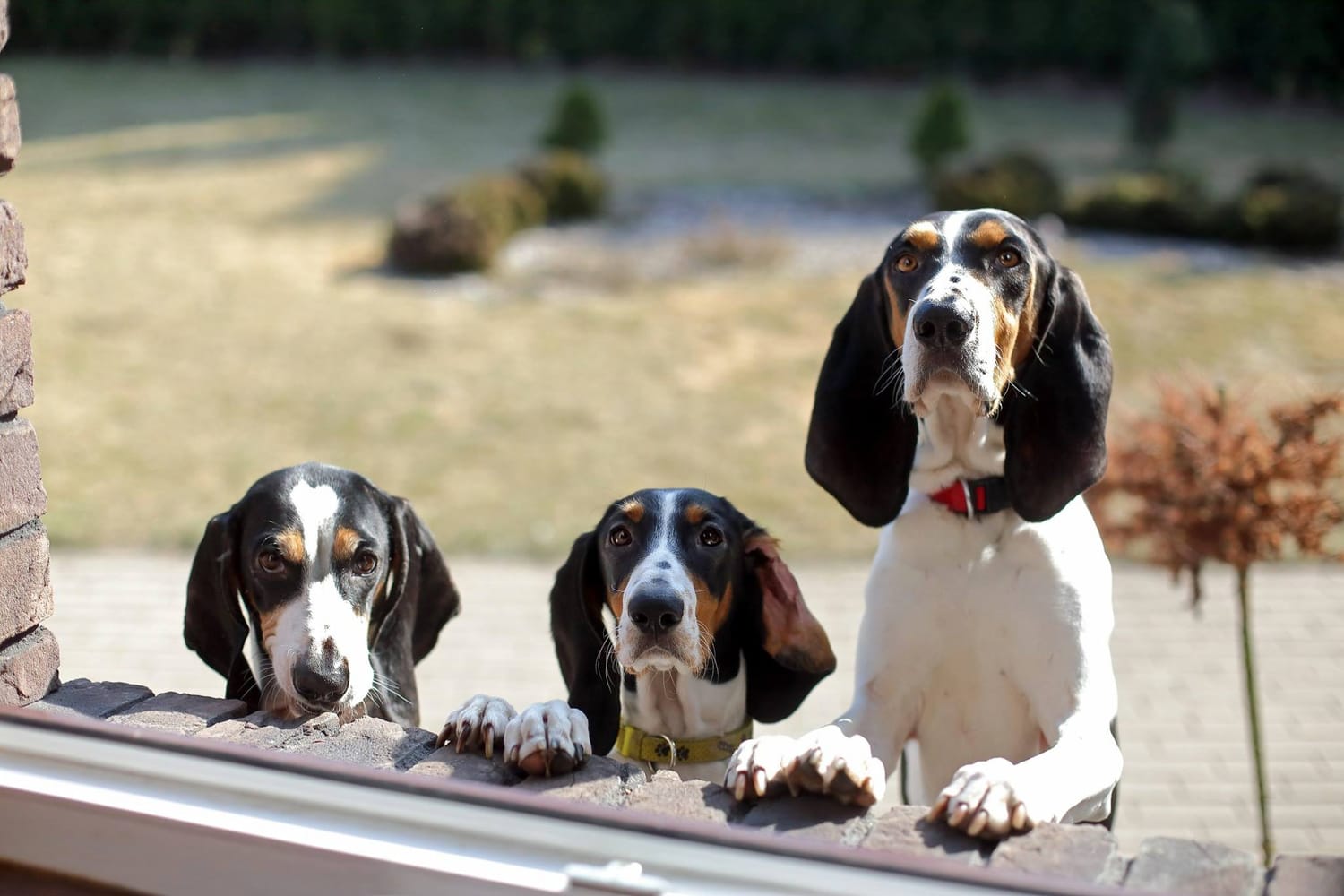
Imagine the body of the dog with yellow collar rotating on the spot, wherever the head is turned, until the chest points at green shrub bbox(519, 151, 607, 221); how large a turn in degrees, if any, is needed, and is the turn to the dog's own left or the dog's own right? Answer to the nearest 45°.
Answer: approximately 180°

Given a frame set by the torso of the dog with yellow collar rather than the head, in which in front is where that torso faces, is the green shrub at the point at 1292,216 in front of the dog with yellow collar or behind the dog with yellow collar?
behind

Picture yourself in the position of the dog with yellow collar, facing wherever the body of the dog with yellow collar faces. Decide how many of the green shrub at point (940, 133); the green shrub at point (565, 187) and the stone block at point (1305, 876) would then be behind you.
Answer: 2

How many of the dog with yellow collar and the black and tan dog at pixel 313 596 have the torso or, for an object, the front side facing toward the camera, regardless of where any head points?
2

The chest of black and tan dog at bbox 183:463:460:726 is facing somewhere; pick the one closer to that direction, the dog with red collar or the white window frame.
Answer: the white window frame

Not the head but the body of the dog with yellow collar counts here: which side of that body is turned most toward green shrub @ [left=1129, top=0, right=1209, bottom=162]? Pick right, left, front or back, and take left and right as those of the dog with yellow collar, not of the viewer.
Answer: back

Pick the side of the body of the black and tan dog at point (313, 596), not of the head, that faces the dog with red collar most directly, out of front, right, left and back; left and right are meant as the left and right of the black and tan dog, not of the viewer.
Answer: left

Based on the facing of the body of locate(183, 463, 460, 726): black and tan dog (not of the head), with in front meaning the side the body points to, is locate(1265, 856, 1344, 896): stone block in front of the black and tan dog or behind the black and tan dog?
in front

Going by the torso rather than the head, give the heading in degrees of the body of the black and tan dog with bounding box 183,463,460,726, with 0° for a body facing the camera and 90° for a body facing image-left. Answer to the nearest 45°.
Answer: approximately 0°
